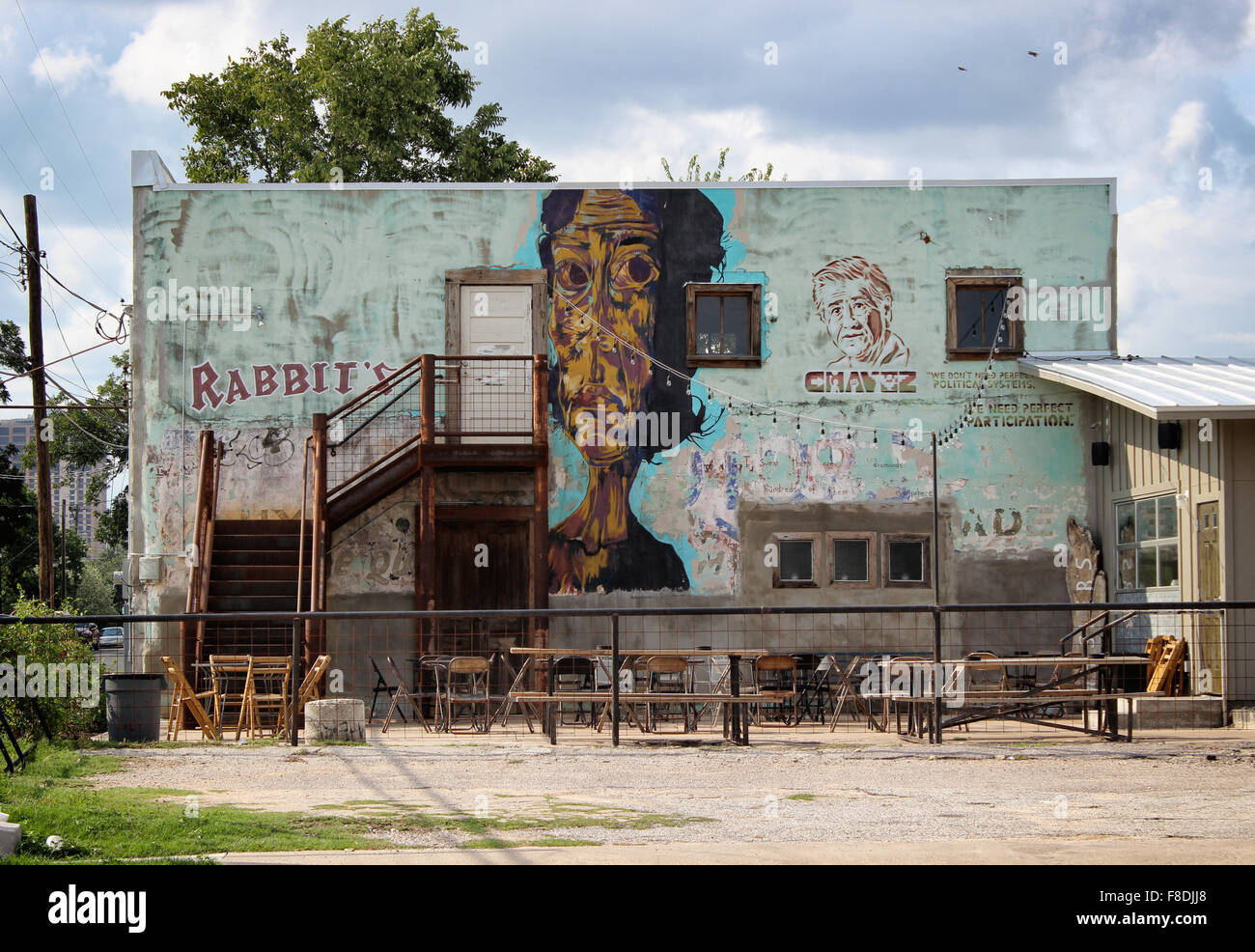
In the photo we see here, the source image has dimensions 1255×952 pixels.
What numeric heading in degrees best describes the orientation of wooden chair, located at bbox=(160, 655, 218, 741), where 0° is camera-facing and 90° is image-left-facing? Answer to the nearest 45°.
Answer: approximately 270°

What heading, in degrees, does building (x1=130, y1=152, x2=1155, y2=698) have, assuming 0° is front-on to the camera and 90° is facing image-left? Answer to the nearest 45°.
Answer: approximately 0°

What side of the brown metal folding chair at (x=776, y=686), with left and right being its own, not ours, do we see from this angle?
back

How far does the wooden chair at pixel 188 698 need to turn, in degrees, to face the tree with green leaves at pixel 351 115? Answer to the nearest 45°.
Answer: approximately 90° to its left

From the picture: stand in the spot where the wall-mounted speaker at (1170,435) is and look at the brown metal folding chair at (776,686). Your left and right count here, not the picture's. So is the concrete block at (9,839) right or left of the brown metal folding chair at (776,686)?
left

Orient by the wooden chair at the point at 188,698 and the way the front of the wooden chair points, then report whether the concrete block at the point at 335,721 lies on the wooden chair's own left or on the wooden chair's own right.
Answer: on the wooden chair's own right

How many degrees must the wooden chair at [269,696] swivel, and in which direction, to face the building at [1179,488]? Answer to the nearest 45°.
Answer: approximately 90° to its right

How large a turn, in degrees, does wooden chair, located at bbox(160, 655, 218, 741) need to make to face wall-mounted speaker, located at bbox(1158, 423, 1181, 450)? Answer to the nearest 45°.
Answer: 0° — it already faces it

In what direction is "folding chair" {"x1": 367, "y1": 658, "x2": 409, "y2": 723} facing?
to the viewer's right

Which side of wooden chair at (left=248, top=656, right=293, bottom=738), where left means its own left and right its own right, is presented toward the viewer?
back

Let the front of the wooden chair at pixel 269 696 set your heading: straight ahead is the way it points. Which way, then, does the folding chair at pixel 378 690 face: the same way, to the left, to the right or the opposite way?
to the right
